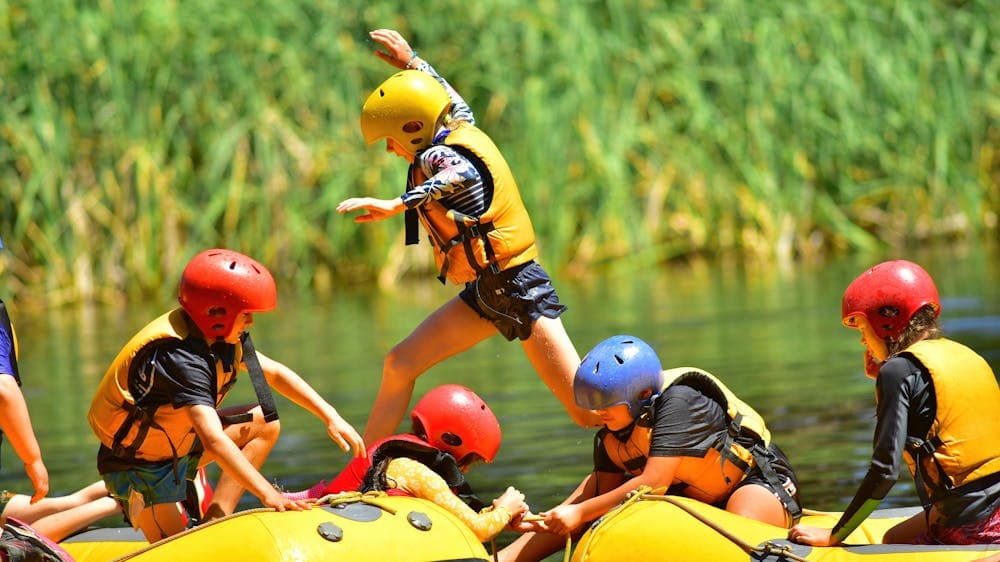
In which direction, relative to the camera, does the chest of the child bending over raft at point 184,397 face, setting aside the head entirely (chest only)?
to the viewer's right

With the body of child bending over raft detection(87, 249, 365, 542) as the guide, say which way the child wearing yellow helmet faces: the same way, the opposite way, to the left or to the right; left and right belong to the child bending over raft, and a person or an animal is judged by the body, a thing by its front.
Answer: the opposite way

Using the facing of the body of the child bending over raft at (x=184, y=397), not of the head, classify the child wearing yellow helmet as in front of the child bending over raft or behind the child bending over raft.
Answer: in front

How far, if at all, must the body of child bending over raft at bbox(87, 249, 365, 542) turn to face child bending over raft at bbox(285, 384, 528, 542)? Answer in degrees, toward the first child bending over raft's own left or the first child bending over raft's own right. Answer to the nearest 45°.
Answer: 0° — they already face them

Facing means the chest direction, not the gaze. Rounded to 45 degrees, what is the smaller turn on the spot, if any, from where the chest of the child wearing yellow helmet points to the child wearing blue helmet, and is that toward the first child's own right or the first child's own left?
approximately 135° to the first child's own left

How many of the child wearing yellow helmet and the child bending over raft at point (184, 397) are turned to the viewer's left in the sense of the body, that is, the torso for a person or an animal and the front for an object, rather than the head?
1

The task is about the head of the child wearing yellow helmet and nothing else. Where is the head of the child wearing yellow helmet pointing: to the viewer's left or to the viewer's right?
to the viewer's left

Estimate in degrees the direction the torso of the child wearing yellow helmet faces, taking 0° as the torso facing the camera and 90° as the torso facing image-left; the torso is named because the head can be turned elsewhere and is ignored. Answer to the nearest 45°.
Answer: approximately 90°

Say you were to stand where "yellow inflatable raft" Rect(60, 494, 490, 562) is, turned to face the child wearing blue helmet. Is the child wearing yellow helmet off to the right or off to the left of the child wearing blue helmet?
left

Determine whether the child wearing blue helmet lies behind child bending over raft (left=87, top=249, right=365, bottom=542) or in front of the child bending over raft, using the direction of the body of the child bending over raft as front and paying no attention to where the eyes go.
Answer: in front
